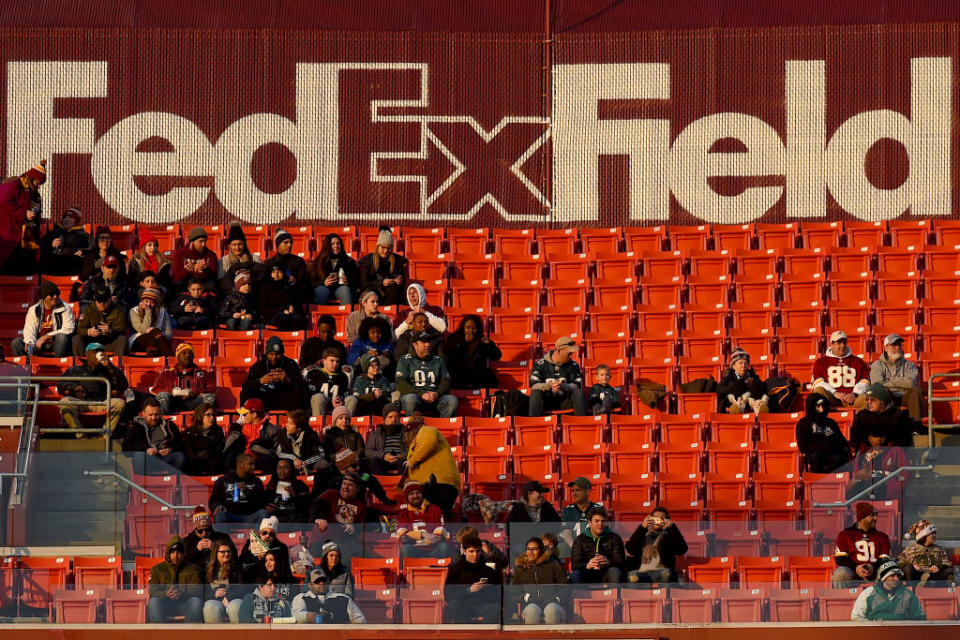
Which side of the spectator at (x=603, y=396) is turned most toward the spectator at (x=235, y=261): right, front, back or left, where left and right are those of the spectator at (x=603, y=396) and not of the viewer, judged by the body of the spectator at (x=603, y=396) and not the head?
right

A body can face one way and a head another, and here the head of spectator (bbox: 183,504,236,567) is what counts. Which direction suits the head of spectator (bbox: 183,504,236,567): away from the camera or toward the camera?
toward the camera

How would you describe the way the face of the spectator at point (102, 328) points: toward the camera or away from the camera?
toward the camera

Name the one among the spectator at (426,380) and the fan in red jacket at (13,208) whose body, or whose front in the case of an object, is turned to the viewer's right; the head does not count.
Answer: the fan in red jacket

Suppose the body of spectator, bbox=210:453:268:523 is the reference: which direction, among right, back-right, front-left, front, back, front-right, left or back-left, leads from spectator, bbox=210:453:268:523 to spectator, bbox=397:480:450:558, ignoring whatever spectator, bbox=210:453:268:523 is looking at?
front-left

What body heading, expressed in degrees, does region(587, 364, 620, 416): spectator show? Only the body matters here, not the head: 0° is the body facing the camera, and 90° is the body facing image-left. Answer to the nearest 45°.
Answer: approximately 0°

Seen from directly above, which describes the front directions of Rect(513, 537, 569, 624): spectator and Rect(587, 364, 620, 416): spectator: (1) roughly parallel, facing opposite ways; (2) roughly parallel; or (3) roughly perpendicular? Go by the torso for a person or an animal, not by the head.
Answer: roughly parallel

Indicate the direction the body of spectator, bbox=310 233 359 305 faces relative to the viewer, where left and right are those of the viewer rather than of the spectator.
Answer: facing the viewer

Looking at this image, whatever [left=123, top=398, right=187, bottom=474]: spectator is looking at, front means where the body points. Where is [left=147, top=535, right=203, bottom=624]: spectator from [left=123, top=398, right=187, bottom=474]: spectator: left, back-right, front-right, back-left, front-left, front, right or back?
front

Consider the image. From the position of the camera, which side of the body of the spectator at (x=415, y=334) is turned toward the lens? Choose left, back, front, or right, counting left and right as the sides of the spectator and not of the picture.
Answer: front

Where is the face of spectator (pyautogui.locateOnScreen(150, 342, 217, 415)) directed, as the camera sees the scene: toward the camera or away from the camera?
toward the camera

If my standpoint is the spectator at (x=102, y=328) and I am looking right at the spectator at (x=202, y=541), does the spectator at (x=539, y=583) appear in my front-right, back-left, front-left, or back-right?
front-left

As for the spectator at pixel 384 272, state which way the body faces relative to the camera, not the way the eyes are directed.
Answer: toward the camera

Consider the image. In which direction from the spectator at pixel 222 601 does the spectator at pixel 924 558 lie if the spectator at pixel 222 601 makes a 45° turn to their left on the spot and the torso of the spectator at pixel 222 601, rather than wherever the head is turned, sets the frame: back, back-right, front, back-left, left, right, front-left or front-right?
front-left

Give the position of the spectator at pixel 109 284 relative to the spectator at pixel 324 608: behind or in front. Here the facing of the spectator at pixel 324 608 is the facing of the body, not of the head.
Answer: behind

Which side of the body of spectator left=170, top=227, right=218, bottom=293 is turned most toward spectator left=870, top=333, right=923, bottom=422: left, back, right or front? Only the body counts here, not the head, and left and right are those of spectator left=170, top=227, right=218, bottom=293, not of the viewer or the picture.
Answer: left

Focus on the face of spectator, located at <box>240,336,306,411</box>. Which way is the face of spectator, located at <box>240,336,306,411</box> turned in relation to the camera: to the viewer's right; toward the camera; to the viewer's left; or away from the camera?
toward the camera

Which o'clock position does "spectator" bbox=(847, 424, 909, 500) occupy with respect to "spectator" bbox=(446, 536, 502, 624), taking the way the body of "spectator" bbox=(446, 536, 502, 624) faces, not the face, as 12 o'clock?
"spectator" bbox=(847, 424, 909, 500) is roughly at 8 o'clock from "spectator" bbox=(446, 536, 502, 624).

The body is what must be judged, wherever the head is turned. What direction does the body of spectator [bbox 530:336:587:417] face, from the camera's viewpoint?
toward the camera

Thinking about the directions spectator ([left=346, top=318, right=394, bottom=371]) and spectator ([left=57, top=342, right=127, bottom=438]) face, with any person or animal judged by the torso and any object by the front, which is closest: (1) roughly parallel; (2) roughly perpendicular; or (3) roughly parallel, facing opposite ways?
roughly parallel

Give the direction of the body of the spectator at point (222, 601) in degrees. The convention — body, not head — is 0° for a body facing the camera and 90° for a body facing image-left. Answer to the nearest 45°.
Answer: approximately 0°
